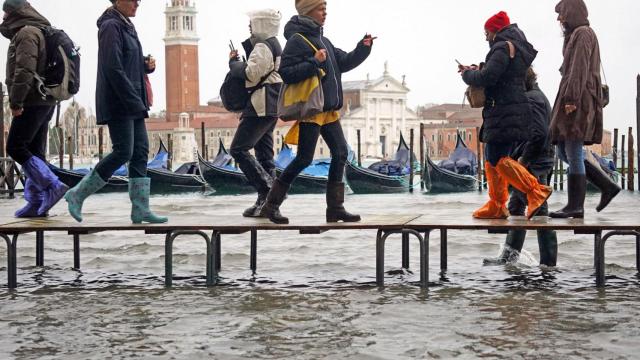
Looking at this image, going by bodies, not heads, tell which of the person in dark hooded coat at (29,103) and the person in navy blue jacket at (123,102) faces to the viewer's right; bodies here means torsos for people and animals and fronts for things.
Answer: the person in navy blue jacket

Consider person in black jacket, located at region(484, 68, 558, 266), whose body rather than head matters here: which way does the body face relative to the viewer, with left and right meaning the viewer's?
facing to the left of the viewer

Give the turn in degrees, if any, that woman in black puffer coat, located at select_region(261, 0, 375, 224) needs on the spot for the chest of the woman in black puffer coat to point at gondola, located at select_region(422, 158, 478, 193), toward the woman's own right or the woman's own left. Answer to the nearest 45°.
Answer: approximately 90° to the woman's own left

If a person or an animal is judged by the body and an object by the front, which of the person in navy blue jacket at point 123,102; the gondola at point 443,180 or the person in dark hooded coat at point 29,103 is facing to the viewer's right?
the person in navy blue jacket

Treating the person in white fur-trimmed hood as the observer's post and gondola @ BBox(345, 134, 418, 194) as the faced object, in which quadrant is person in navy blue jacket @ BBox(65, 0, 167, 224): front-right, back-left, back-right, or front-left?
back-left

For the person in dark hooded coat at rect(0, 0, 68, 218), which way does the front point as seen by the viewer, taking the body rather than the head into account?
to the viewer's left

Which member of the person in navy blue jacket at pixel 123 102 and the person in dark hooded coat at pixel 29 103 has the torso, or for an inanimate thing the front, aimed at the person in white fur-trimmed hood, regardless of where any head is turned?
the person in navy blue jacket

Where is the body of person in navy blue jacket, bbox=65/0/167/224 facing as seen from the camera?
to the viewer's right
